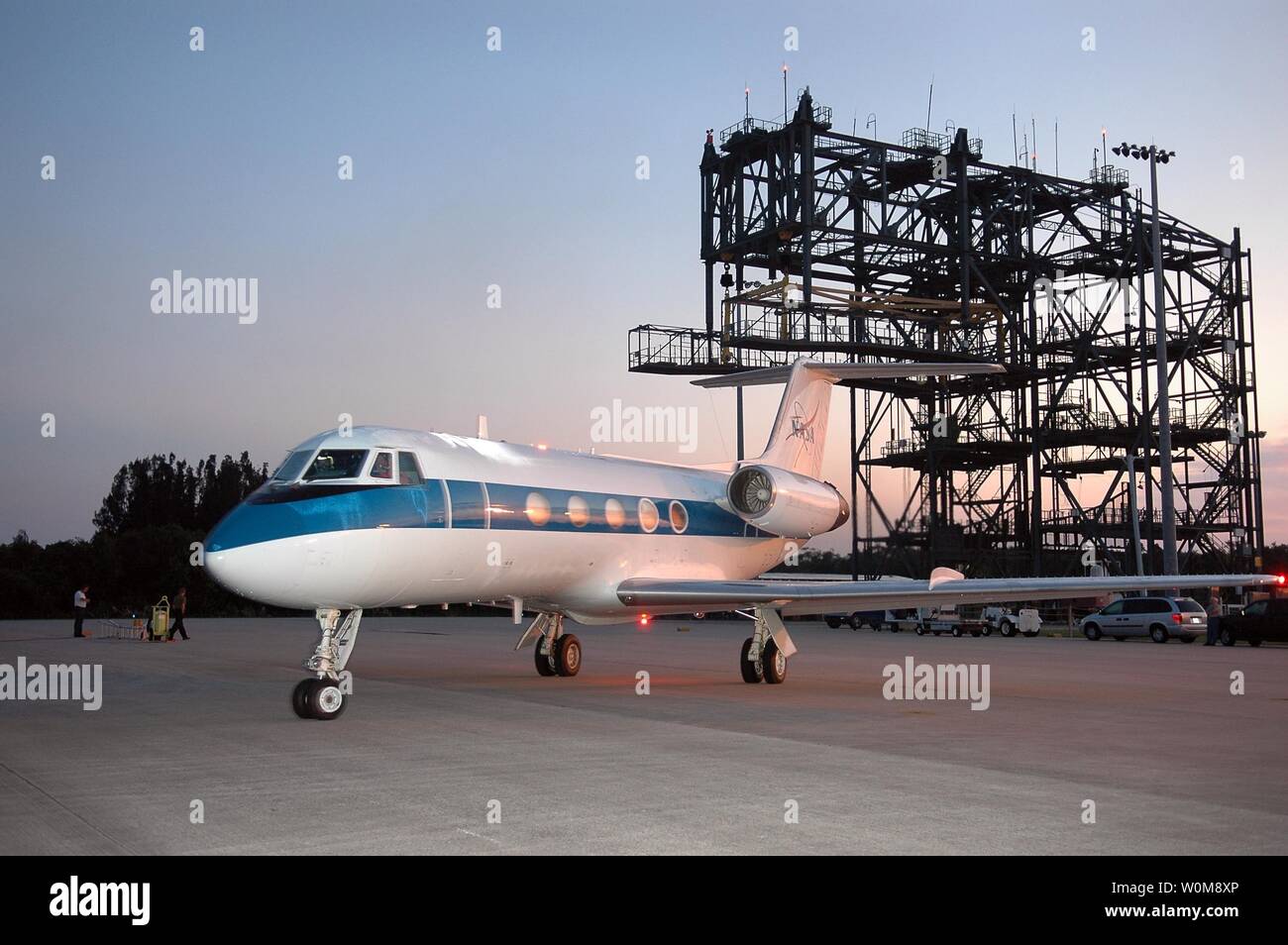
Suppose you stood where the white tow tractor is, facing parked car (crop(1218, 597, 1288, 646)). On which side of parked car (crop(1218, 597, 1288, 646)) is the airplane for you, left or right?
right

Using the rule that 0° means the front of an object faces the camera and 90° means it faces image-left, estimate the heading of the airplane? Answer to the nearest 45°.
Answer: approximately 45°

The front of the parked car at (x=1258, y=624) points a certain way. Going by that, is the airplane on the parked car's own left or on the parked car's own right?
on the parked car's own left

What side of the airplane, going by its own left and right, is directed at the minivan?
back
